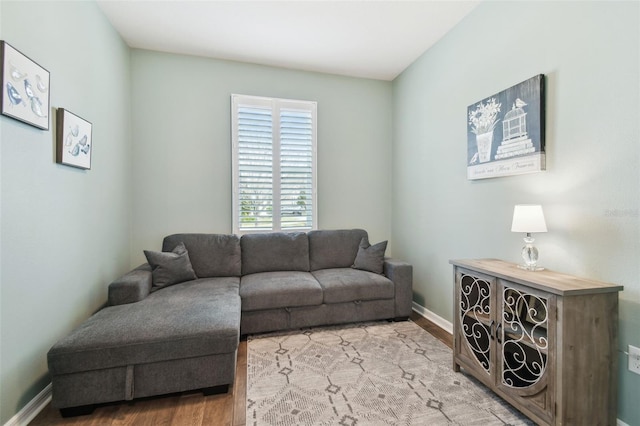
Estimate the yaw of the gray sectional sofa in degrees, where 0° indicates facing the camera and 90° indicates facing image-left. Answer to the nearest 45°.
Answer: approximately 0°

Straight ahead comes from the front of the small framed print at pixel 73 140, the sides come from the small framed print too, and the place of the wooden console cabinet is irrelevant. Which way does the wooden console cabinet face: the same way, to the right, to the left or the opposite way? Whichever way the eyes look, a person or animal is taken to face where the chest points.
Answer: the opposite way

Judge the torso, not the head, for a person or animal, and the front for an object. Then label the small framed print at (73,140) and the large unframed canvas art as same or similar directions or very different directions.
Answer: very different directions

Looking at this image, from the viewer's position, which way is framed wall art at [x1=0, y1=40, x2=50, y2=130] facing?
facing the viewer and to the right of the viewer

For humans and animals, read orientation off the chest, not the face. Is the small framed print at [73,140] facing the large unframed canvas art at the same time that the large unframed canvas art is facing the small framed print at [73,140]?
yes

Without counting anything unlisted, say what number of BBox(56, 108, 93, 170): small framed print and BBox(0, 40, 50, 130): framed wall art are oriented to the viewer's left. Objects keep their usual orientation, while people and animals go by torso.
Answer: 0

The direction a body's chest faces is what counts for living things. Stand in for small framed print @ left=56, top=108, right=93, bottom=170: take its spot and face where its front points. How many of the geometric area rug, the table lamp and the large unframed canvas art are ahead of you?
3

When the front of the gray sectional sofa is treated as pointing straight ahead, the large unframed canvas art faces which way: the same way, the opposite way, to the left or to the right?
to the right

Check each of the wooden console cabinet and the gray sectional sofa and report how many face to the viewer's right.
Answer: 0

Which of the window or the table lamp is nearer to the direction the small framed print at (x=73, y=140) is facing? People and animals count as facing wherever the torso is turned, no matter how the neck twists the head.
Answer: the table lamp

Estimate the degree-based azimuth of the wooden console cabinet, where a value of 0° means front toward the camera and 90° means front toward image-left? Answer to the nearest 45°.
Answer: approximately 45°

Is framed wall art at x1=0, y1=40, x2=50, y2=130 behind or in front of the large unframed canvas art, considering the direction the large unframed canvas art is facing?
in front

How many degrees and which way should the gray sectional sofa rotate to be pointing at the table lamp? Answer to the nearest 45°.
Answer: approximately 45° to its left

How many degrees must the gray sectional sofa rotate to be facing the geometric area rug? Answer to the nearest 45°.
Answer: approximately 45° to its left

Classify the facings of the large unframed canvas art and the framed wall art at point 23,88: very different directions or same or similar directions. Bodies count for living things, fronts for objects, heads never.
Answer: very different directions

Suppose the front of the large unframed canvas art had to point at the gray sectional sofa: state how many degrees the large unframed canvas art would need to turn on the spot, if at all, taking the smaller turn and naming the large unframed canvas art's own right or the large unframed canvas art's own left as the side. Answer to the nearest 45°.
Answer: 0° — it already faces it

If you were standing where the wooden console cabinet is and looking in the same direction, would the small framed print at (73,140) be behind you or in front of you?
in front
